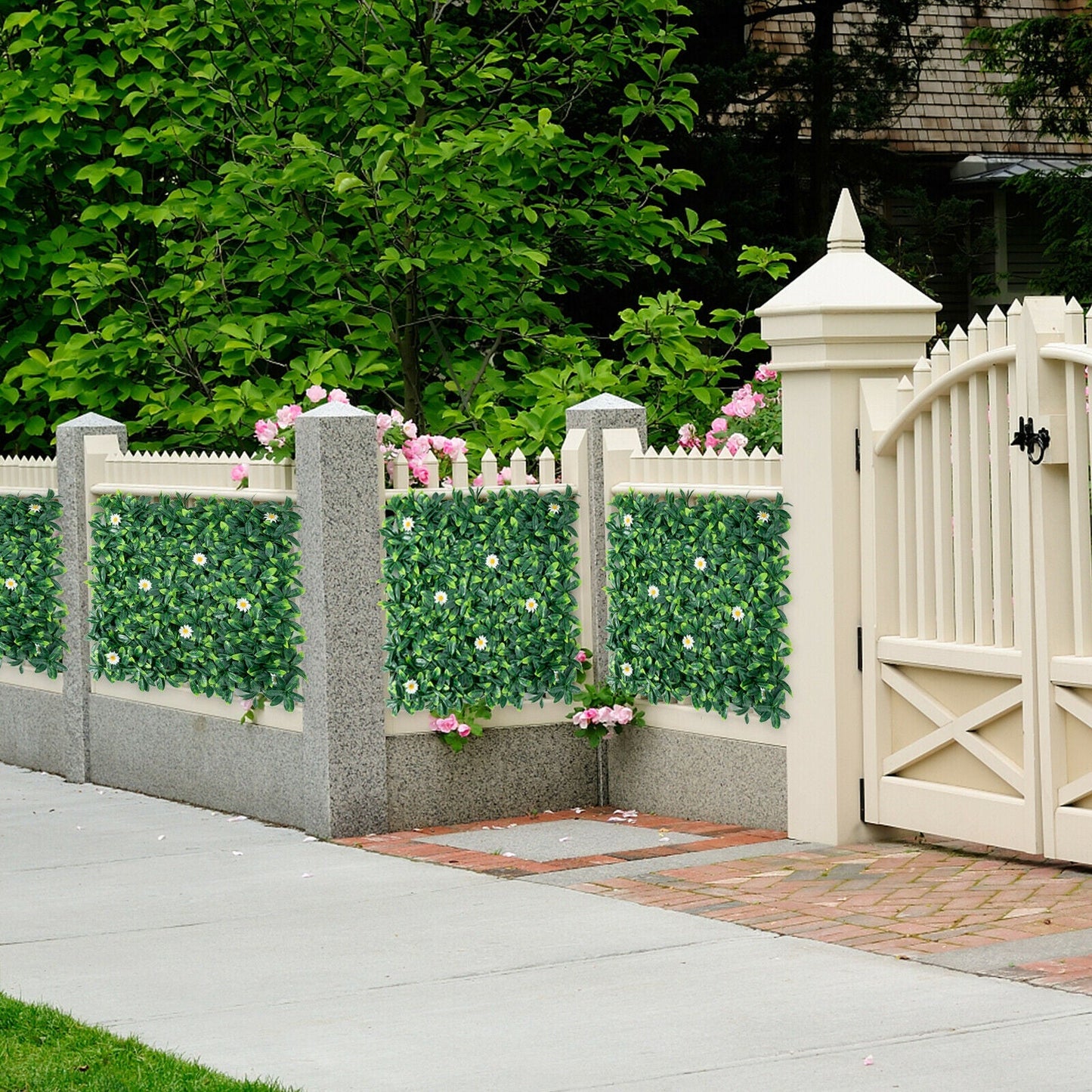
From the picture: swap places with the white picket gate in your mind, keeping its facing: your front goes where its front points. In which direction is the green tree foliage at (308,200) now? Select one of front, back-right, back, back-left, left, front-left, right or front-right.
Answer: right

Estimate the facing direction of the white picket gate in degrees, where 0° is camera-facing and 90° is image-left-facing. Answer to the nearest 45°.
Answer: approximately 45°

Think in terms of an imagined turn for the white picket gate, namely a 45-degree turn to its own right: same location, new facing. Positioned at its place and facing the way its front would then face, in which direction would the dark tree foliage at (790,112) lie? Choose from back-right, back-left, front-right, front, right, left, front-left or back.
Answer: right
